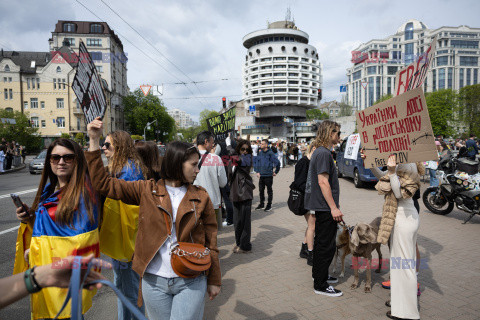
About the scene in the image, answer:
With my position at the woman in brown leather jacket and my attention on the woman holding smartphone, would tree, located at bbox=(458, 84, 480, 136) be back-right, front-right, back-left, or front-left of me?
back-right

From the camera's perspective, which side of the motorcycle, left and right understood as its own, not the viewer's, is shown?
left

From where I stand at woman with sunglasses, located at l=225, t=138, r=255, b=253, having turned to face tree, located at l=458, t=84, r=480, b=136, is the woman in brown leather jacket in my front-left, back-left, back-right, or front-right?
back-right

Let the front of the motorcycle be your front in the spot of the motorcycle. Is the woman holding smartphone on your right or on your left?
on your left

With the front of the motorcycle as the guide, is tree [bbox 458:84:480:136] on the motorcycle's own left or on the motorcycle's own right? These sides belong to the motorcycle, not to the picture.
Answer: on the motorcycle's own right

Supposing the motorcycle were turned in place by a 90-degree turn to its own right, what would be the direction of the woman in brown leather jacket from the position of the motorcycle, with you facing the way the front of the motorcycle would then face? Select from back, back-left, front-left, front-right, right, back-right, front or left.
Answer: back

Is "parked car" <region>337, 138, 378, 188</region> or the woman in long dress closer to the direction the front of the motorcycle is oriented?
the parked car

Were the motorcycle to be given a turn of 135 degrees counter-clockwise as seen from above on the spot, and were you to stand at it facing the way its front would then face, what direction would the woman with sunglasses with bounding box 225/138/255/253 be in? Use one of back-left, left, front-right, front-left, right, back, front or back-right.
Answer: right

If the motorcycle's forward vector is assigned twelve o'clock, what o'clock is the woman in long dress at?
The woman in long dress is roughly at 9 o'clock from the motorcycle.
